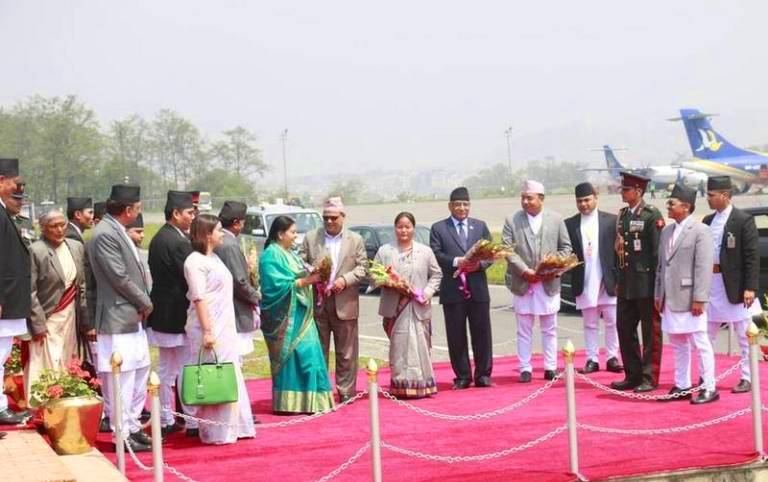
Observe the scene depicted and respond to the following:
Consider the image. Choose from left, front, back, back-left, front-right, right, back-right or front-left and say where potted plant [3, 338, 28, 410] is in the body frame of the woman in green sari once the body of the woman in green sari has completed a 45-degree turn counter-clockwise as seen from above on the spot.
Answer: back-left

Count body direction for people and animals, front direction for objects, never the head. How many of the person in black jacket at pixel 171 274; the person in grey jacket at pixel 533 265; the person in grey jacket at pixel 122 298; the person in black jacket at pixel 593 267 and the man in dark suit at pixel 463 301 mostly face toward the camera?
3

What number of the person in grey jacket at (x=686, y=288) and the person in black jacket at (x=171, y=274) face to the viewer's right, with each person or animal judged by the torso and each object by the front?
1

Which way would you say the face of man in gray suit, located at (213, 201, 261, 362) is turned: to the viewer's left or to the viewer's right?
to the viewer's right

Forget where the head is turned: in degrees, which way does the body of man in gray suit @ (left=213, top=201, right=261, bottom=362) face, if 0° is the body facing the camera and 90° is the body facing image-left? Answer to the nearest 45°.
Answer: approximately 270°

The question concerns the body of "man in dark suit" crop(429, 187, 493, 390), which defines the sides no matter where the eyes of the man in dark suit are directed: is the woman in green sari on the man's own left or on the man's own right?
on the man's own right

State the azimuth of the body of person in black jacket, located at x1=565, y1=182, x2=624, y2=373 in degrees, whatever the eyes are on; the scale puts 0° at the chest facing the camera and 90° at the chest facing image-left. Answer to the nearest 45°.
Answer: approximately 0°

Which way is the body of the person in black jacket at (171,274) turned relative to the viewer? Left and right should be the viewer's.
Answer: facing to the right of the viewer

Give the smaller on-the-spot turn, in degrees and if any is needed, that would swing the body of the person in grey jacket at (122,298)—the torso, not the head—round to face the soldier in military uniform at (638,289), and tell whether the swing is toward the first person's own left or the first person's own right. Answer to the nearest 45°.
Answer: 0° — they already face them

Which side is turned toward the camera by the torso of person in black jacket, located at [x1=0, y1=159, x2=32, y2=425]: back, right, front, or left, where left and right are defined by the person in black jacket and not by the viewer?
right

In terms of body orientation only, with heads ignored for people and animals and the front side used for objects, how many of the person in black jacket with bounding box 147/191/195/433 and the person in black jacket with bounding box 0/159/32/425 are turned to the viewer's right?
2
